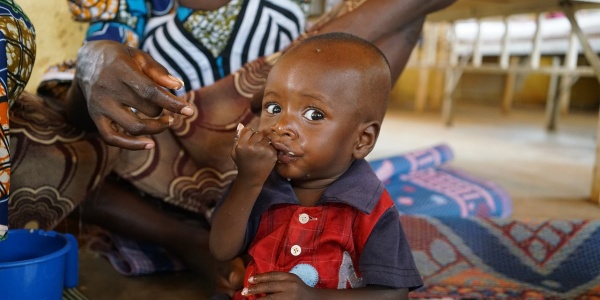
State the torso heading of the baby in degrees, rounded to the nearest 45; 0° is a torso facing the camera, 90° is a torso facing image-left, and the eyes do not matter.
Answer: approximately 45°
